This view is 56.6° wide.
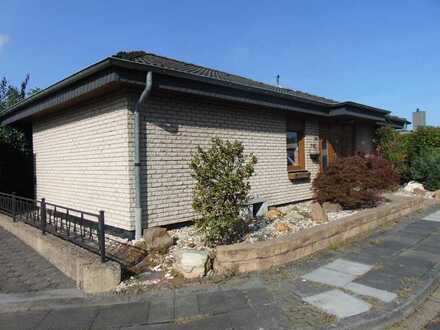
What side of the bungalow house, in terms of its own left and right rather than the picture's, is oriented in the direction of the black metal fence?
right

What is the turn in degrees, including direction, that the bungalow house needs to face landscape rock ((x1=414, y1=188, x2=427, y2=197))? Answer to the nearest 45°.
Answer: approximately 90° to its left

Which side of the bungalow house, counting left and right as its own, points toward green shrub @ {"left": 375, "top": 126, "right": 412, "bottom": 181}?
left

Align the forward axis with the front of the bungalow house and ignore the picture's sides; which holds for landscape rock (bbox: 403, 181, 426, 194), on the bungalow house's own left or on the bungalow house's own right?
on the bungalow house's own left

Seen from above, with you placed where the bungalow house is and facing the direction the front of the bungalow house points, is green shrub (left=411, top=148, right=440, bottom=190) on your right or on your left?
on your left

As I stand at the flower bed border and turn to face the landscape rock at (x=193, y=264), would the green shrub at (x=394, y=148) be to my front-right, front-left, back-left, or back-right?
back-right

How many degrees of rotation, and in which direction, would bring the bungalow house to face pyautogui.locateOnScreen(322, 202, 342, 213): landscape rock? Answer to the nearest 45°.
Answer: approximately 45° to its left

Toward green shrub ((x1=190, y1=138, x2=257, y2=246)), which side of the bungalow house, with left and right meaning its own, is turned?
front

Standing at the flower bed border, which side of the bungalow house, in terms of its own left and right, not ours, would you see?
front
